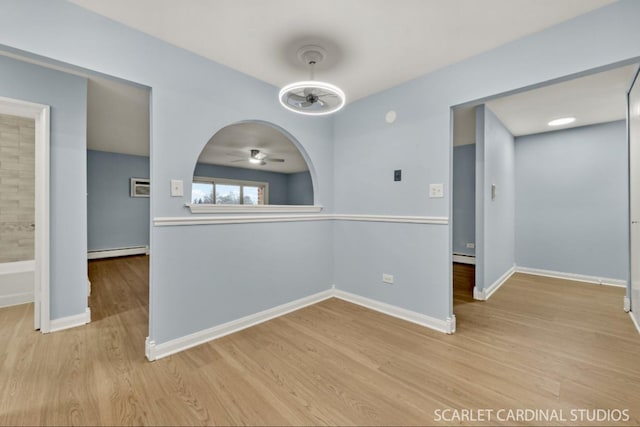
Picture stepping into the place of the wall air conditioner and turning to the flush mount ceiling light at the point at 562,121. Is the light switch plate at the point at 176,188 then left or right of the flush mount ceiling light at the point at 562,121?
right

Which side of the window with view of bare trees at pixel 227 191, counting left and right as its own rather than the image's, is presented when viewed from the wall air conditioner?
right

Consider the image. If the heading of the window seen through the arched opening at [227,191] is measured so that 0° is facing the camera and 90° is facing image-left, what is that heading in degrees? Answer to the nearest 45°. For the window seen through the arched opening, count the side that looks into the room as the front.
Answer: approximately 315°

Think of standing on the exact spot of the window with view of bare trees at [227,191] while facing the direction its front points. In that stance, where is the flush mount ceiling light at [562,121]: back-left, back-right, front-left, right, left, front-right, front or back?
front

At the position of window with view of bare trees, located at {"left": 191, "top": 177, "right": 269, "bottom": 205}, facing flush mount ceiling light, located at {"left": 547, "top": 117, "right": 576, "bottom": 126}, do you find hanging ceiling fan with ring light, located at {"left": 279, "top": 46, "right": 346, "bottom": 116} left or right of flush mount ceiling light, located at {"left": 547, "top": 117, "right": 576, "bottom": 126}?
right

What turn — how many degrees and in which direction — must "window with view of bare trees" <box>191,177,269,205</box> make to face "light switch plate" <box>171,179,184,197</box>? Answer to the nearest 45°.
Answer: approximately 45° to its right

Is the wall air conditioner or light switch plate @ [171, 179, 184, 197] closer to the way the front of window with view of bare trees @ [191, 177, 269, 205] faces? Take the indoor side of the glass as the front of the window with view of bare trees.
the light switch plate

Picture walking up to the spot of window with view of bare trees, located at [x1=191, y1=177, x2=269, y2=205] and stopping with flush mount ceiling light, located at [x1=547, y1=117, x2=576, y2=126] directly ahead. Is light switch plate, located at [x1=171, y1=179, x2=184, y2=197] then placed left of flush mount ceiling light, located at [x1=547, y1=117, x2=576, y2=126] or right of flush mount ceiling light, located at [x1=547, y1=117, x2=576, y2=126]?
right

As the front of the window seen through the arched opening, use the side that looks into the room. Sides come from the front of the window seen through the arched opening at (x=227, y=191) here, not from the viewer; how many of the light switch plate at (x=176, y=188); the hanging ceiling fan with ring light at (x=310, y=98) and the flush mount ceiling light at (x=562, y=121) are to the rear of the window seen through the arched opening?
0

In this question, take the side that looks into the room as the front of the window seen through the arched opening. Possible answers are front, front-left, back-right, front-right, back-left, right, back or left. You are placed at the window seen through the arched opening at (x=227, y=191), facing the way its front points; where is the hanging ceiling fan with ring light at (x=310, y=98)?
front-right
